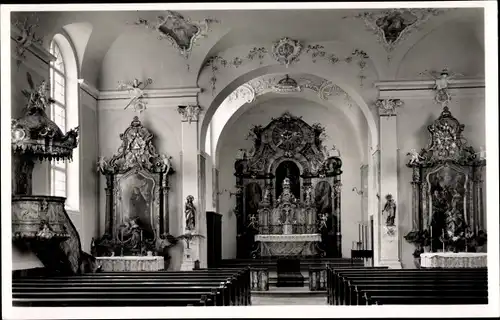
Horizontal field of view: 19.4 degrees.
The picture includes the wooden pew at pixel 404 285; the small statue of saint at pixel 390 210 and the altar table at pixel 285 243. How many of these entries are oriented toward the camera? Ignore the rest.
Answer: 2

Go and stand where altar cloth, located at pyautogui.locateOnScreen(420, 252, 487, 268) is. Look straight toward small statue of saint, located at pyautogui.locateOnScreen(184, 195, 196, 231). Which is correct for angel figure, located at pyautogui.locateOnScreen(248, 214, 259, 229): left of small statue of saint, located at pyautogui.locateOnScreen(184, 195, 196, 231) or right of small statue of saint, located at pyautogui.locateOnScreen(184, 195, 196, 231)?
right

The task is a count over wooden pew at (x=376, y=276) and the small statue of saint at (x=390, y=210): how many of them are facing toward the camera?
1

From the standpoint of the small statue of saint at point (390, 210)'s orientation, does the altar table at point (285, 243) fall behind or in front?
behind

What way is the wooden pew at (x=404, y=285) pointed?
away from the camera

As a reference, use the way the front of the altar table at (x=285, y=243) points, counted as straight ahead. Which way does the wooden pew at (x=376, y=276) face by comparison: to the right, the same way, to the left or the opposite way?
the opposite way

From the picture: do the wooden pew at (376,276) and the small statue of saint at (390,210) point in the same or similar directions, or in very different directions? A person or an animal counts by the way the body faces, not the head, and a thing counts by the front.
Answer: very different directions

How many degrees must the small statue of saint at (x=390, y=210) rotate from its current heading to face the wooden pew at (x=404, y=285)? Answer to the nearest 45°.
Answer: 0° — it already faces it

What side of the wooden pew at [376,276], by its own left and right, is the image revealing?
back
